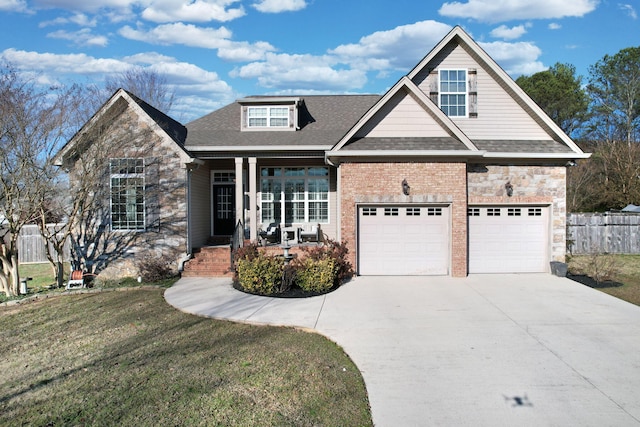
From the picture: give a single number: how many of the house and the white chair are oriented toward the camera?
2

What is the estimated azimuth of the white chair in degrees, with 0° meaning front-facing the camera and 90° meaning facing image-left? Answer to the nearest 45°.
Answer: approximately 0°

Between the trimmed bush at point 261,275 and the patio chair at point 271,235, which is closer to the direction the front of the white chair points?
the trimmed bush
